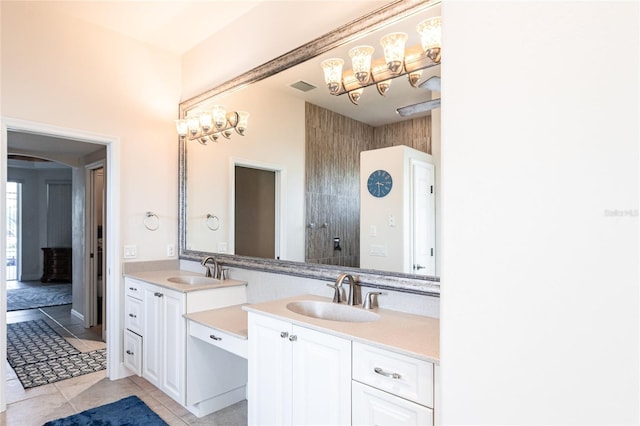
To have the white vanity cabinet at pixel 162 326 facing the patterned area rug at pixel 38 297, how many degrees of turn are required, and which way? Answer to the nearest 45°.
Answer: approximately 90° to its right

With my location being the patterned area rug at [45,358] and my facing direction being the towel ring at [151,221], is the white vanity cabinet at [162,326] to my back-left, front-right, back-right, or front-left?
front-right

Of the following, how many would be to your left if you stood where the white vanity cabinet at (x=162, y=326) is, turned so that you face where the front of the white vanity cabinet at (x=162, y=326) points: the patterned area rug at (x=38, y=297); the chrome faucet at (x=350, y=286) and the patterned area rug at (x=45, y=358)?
1

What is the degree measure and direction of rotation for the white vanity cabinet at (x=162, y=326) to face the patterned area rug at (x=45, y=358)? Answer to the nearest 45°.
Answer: approximately 90° to its right

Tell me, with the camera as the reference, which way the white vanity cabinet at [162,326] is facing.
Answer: facing the viewer and to the left of the viewer

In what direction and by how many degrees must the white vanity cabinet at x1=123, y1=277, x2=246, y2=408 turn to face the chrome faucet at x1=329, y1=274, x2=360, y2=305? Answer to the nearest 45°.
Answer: approximately 90° to its left

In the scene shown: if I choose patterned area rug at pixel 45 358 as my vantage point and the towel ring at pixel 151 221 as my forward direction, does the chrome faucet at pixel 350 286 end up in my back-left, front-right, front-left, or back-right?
front-right

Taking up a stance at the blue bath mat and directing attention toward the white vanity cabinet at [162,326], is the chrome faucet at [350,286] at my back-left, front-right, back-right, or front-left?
front-right
